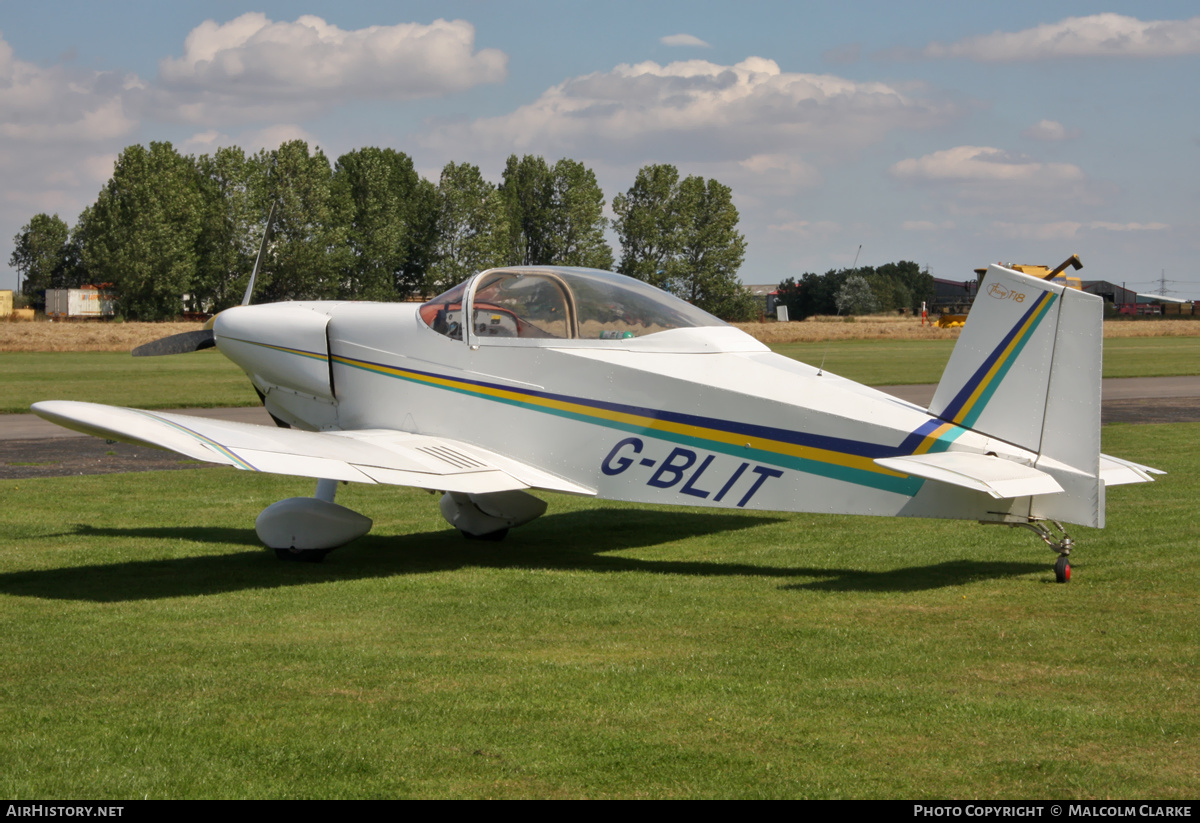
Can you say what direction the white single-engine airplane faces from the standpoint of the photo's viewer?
facing away from the viewer and to the left of the viewer
